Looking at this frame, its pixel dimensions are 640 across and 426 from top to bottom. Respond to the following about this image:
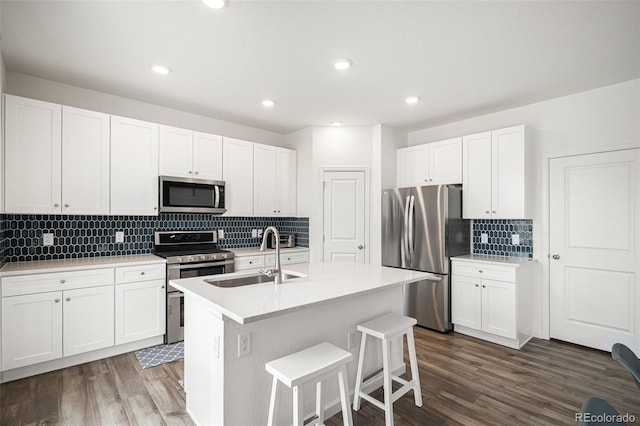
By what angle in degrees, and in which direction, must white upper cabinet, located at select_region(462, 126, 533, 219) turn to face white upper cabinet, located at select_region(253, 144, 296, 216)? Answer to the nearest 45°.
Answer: approximately 45° to its right

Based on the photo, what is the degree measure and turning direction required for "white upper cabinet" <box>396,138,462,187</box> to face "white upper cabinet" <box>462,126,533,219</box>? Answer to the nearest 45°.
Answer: approximately 90° to its left

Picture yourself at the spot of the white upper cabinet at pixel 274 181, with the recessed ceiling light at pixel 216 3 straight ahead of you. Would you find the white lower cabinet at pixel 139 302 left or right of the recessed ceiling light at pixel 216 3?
right

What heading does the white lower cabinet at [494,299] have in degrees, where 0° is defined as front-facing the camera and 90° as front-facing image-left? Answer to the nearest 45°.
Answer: approximately 45°

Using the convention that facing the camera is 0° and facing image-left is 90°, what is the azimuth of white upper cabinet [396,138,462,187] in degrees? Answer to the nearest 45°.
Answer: approximately 45°
